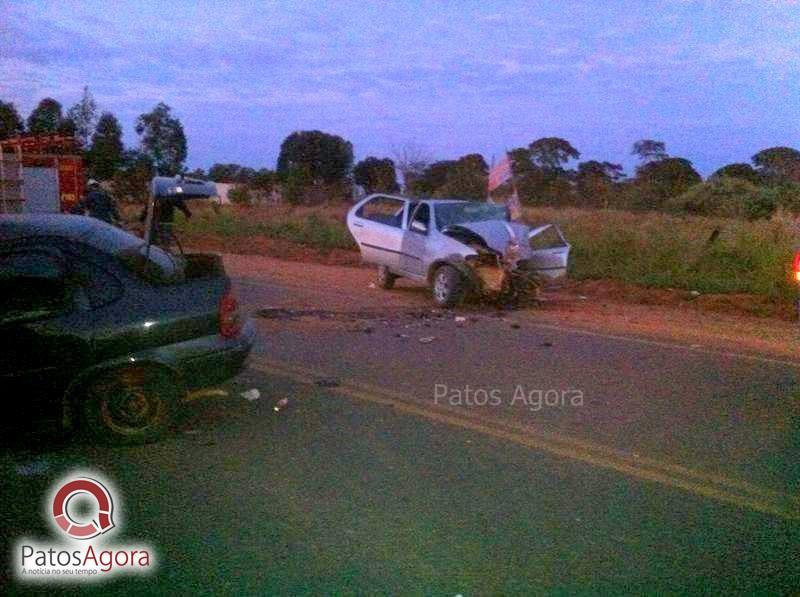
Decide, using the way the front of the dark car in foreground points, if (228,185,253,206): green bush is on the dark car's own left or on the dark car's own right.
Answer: on the dark car's own right

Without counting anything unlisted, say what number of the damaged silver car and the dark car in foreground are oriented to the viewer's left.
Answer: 1

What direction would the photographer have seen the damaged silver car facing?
facing the viewer and to the right of the viewer

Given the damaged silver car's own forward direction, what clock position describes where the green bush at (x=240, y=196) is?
The green bush is roughly at 7 o'clock from the damaged silver car.

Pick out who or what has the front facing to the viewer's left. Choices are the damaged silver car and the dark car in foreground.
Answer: the dark car in foreground

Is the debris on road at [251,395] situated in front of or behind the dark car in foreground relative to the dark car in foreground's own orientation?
behind

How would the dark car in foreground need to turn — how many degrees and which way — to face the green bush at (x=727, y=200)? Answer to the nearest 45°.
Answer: approximately 135° to its right

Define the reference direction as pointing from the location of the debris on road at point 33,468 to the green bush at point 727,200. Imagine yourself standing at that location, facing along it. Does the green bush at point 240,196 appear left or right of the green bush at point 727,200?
left

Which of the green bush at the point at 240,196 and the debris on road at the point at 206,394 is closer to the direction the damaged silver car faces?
the debris on road

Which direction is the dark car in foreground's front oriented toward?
to the viewer's left
